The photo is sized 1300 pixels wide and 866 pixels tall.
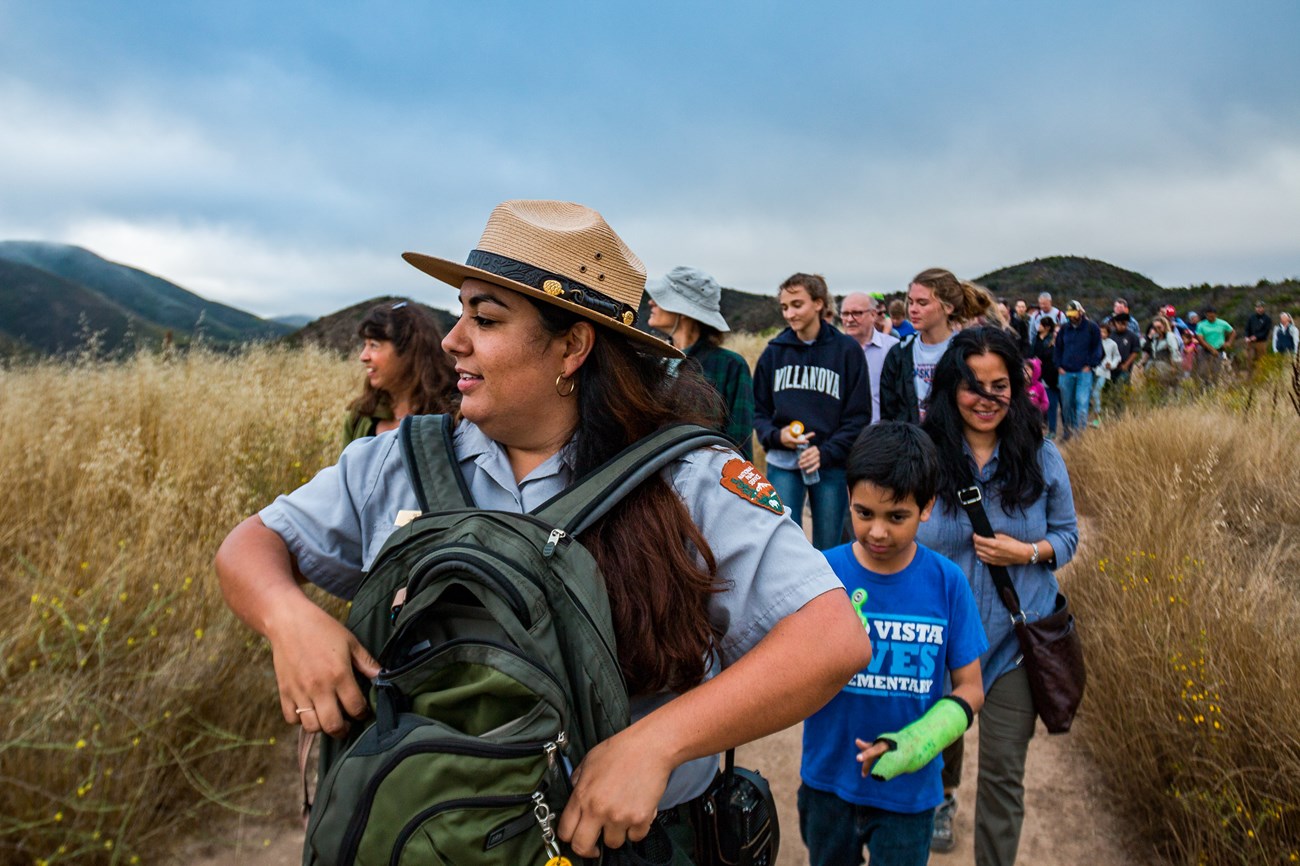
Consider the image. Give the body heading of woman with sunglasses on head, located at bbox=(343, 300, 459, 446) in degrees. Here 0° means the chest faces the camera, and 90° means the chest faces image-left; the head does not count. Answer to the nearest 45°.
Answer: approximately 45°

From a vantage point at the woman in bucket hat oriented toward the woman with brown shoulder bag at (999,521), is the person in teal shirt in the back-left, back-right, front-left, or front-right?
back-left

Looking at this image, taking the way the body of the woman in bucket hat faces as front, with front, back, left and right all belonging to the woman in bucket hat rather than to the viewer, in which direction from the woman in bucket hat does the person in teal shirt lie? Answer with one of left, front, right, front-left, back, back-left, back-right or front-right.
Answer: back-right

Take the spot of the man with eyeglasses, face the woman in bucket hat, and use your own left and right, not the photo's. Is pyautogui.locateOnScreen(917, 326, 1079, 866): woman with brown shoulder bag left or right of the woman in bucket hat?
left

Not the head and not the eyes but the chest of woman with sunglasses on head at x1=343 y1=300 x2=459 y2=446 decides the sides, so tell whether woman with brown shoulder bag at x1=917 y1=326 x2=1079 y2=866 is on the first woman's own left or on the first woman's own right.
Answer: on the first woman's own left

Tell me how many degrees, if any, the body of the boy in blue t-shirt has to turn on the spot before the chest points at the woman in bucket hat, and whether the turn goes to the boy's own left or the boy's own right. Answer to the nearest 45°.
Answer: approximately 135° to the boy's own right

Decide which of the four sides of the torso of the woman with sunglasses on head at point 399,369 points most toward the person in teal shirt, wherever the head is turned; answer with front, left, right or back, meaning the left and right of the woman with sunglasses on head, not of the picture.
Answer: back
